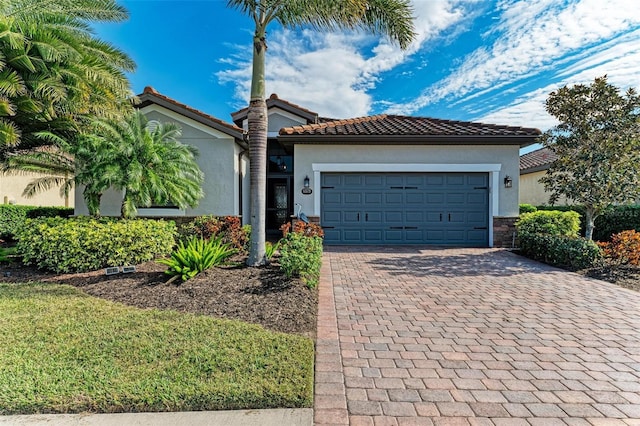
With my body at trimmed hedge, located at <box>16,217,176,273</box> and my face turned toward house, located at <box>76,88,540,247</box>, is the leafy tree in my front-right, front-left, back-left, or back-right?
front-right

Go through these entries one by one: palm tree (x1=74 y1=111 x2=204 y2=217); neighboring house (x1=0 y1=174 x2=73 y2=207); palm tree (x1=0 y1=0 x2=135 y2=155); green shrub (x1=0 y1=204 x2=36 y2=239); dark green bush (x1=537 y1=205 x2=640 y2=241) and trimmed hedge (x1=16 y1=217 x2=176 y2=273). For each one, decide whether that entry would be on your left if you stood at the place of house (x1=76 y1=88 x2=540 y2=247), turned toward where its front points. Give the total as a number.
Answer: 1

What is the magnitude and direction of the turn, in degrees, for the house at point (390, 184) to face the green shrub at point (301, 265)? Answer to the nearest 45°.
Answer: approximately 45° to its right

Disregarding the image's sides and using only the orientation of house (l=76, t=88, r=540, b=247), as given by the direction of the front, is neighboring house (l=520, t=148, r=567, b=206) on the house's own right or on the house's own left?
on the house's own left

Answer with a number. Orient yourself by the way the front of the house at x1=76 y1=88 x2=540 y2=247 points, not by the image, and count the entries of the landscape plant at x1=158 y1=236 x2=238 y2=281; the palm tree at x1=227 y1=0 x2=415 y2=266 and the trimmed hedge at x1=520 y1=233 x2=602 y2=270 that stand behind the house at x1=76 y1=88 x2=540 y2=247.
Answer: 0

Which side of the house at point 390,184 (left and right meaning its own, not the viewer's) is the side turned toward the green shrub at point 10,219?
right

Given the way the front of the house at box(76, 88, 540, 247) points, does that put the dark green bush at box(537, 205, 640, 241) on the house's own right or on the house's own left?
on the house's own left

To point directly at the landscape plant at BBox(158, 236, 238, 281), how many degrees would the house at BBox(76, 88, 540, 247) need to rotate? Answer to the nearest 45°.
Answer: approximately 45° to its right

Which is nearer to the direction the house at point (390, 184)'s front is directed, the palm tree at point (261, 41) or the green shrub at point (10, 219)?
the palm tree

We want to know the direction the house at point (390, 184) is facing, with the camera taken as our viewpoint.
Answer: facing the viewer

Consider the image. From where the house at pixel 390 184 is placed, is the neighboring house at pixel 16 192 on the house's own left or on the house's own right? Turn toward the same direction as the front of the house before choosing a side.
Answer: on the house's own right

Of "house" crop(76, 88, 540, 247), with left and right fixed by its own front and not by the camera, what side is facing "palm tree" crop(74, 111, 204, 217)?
right

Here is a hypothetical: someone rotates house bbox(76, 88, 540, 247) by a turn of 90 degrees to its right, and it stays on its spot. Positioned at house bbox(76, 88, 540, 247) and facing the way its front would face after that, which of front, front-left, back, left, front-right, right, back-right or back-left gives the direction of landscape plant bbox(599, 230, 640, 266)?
back-left

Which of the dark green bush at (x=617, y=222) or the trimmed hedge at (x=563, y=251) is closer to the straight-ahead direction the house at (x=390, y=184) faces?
the trimmed hedge
